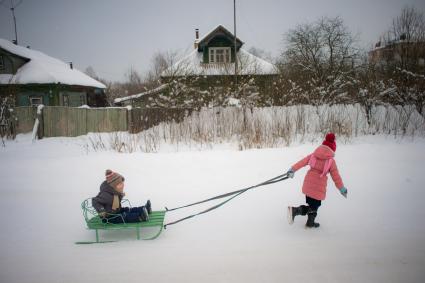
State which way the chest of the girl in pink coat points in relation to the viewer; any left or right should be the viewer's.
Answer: facing away from the viewer and to the right of the viewer

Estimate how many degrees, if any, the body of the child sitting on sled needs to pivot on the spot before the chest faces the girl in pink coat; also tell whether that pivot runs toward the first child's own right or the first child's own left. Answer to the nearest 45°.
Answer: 0° — they already face them

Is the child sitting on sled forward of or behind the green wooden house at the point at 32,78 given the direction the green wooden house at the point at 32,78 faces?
forward

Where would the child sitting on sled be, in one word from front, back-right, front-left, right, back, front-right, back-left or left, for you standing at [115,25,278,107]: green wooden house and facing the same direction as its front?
front

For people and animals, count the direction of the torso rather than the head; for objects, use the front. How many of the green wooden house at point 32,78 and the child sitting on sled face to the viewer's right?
1

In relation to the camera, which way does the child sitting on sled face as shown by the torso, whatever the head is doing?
to the viewer's right

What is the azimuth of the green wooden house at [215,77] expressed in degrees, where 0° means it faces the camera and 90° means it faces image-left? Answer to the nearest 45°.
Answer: approximately 0°

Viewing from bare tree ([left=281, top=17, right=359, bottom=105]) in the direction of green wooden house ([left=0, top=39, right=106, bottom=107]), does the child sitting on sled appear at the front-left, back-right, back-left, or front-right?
front-left

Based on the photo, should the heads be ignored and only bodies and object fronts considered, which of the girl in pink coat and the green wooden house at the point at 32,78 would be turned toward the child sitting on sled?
the green wooden house

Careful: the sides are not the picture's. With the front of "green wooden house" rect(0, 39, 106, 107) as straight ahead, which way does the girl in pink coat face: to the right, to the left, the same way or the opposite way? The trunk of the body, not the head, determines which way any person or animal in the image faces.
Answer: to the left

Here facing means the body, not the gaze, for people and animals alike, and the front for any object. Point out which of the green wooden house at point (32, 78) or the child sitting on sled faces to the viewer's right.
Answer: the child sitting on sled

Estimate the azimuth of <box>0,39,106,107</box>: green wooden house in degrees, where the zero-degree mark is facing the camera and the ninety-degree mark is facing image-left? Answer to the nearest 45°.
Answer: approximately 0°

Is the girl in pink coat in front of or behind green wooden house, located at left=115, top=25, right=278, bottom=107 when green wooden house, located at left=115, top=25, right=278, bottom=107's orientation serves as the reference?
in front

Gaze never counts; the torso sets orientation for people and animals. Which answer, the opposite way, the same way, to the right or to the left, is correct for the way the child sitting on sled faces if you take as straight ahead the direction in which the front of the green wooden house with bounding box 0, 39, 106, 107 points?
to the left
